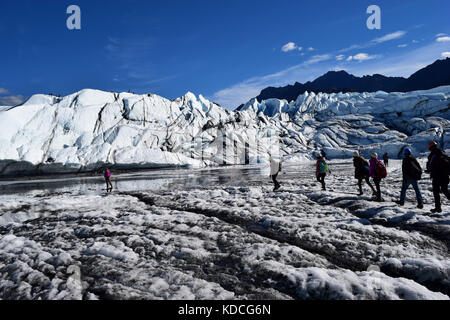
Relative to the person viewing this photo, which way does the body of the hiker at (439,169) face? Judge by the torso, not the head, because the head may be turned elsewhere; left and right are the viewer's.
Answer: facing to the left of the viewer
